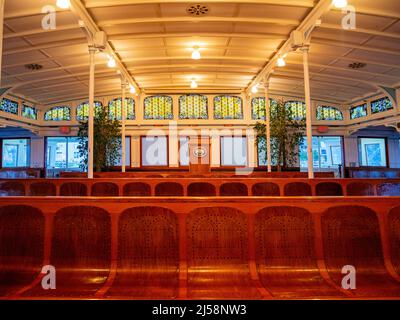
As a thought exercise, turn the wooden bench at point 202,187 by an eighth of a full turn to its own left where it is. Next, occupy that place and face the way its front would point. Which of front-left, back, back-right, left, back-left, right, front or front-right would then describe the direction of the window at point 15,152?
back

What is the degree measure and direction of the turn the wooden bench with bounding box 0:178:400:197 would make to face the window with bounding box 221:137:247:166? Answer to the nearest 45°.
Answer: approximately 180°

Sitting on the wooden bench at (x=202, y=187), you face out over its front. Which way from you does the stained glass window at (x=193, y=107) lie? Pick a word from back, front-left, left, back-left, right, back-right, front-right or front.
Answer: back

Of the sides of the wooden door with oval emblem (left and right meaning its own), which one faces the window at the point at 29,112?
right

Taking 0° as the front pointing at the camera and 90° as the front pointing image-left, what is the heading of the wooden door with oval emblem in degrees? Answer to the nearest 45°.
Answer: approximately 0°

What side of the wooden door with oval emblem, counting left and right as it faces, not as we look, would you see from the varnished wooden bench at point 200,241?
front

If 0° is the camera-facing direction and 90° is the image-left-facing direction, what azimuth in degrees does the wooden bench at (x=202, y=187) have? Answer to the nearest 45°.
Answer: approximately 0°

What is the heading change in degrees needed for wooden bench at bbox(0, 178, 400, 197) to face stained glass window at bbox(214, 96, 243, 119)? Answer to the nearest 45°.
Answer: approximately 180°
